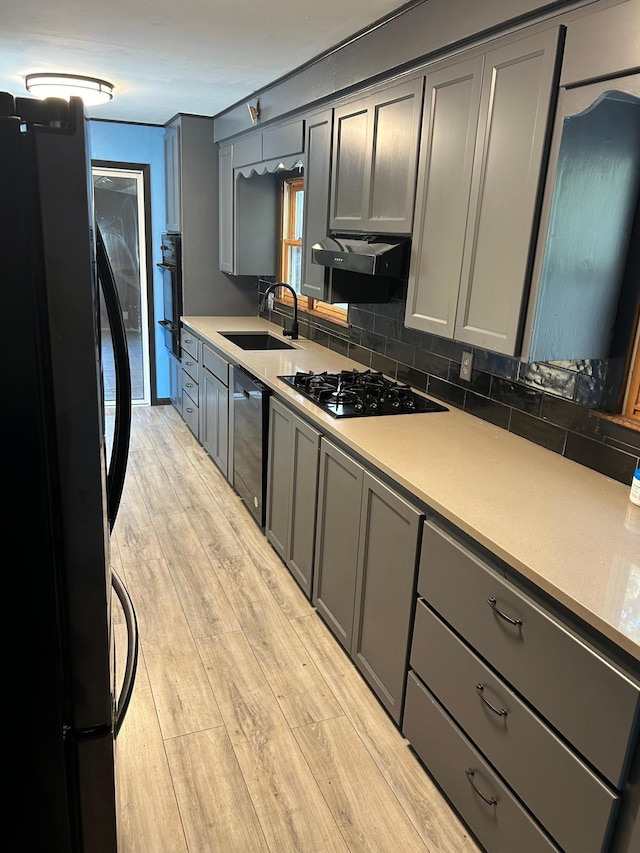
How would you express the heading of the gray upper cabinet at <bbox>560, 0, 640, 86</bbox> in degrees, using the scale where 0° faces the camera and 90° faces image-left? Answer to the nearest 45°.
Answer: approximately 45°

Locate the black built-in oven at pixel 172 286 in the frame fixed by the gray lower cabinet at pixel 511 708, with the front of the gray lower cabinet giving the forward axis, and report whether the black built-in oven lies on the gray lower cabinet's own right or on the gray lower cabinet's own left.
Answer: on the gray lower cabinet's own right

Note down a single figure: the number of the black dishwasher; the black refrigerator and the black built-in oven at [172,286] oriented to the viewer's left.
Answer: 2

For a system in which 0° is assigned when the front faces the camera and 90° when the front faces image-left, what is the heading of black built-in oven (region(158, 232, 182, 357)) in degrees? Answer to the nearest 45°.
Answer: approximately 90°

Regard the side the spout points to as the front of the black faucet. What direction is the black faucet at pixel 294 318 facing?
to the viewer's left

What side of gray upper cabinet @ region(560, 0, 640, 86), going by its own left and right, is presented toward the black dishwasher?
right

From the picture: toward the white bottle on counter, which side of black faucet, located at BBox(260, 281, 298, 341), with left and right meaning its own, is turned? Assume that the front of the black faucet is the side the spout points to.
left

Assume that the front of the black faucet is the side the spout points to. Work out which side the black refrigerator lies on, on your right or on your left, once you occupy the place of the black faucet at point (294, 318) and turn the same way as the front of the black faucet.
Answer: on your left

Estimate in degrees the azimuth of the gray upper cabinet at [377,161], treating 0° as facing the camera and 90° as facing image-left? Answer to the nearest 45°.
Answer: approximately 45°

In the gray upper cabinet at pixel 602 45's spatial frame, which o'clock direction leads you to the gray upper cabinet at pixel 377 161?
the gray upper cabinet at pixel 377 161 is roughly at 3 o'clock from the gray upper cabinet at pixel 602 45.

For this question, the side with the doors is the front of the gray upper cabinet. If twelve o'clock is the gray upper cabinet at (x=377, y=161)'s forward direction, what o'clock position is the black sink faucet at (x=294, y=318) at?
The black sink faucet is roughly at 4 o'clock from the gray upper cabinet.

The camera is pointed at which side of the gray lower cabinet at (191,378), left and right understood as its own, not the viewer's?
left

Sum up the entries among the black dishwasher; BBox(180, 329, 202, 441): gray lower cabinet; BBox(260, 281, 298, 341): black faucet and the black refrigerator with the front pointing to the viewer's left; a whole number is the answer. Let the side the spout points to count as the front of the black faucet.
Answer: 3

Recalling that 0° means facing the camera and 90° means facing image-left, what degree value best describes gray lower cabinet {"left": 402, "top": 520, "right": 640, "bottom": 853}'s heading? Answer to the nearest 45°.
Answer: approximately 45°
